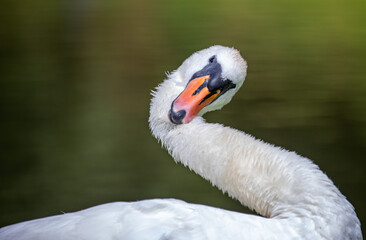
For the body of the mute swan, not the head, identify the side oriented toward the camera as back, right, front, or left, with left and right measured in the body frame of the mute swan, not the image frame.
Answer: right
